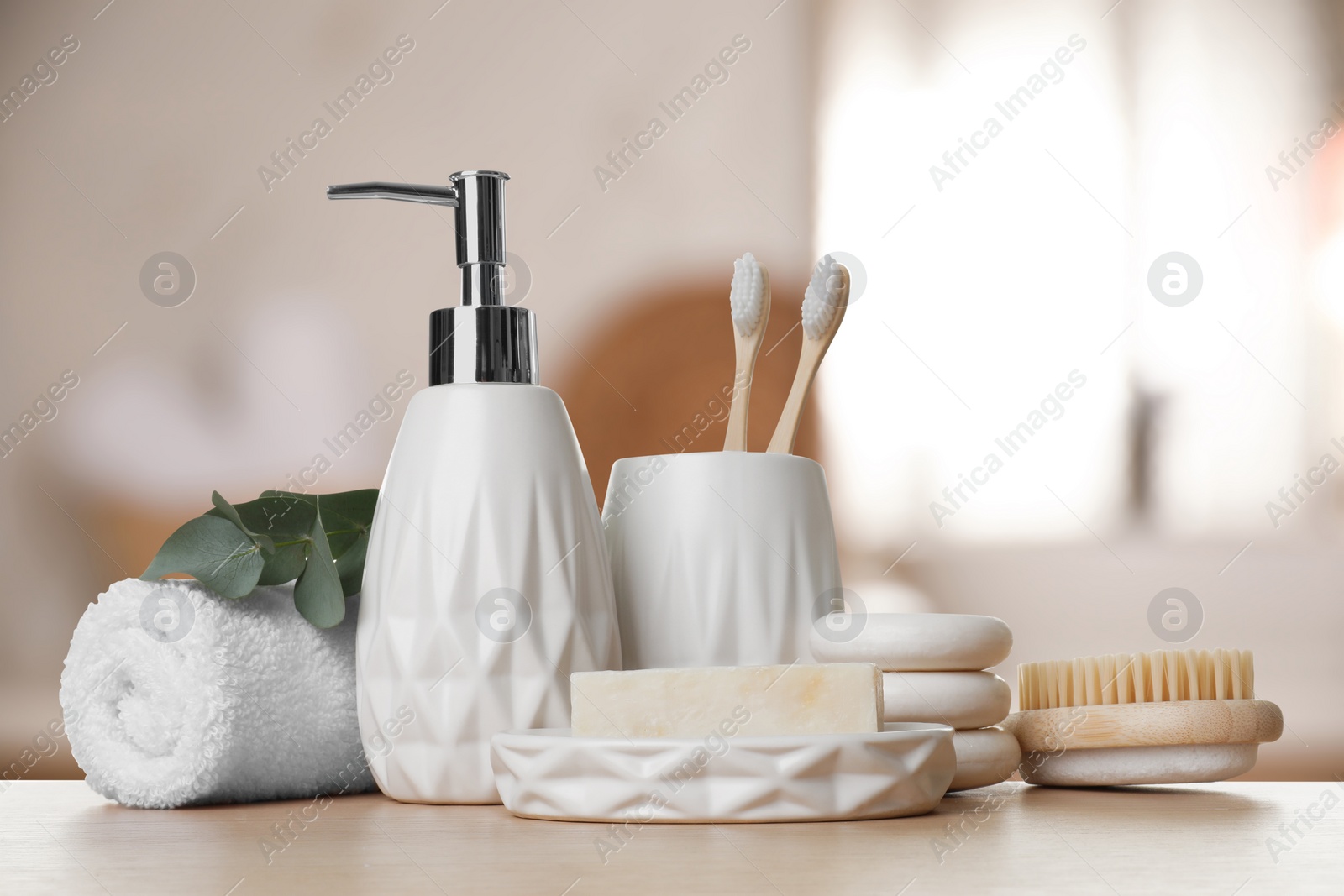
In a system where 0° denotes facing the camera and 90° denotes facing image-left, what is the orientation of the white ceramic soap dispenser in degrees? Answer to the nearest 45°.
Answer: approximately 90°
